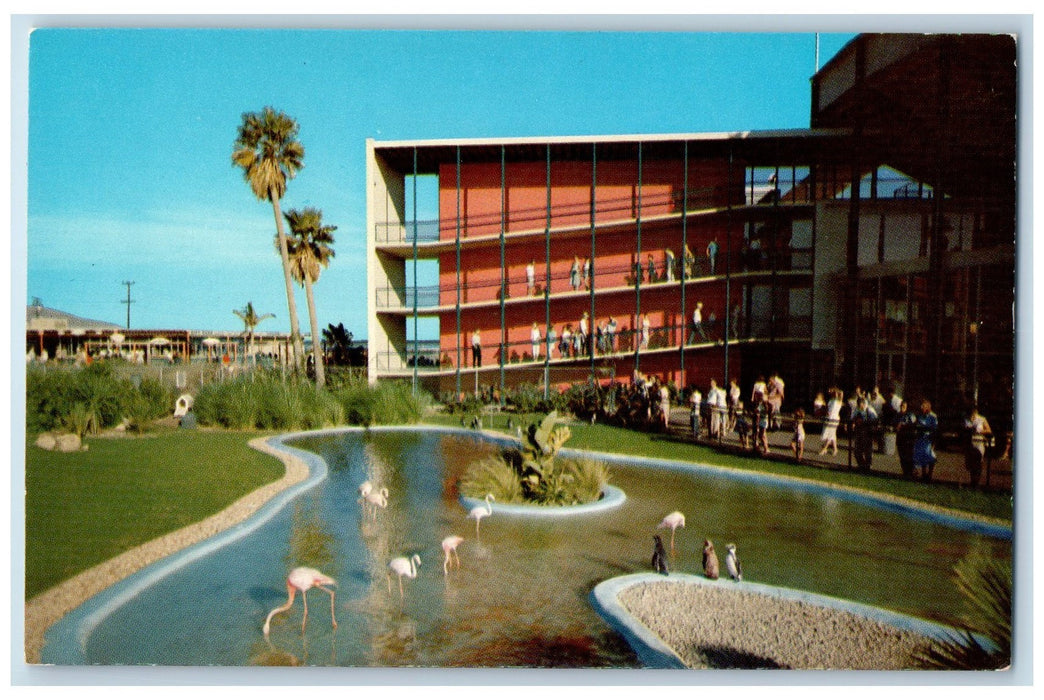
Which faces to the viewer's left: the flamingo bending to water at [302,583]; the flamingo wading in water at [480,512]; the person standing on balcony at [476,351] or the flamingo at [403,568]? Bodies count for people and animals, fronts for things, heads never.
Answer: the flamingo bending to water

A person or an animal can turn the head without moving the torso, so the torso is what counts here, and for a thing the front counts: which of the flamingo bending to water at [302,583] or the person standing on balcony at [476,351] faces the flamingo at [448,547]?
the person standing on balcony

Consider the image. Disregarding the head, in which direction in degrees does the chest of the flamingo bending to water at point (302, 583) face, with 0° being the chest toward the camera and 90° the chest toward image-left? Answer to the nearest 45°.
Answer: approximately 90°

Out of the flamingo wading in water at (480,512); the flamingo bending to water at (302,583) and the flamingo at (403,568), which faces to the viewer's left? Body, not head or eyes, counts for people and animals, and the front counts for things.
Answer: the flamingo bending to water

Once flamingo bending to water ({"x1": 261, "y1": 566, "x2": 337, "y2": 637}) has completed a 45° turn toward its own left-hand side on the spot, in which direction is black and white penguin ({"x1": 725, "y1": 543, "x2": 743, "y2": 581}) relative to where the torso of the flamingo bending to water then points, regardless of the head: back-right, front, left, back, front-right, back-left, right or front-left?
back-left

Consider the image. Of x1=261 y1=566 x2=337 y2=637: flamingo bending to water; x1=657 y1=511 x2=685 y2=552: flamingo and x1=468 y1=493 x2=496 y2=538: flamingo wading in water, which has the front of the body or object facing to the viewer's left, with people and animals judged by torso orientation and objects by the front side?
the flamingo bending to water

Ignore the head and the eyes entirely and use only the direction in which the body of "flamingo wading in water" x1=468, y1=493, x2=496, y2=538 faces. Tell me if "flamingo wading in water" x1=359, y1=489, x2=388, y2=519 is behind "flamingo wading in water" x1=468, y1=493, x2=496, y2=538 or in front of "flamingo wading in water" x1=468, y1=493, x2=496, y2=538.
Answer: behind
